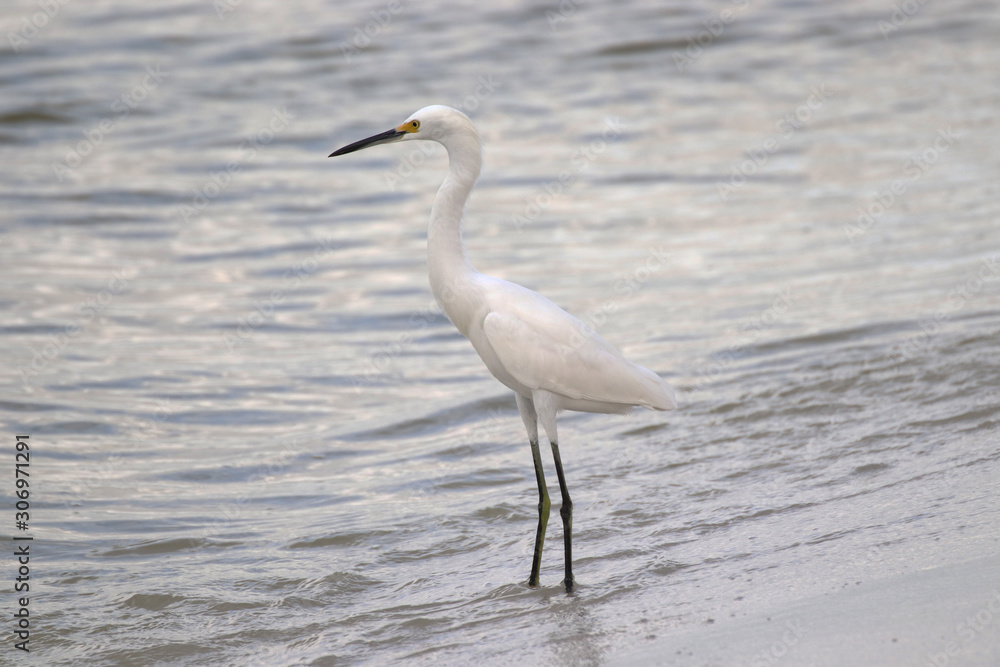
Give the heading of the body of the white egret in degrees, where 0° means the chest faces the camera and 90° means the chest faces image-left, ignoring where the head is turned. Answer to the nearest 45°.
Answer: approximately 90°
